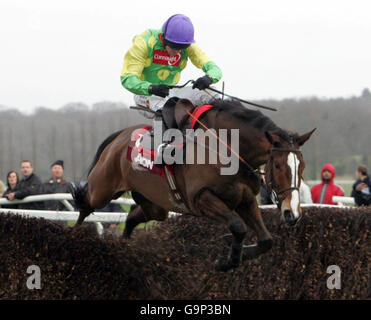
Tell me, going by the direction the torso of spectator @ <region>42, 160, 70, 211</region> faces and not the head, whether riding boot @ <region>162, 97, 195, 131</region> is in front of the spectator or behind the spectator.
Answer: in front

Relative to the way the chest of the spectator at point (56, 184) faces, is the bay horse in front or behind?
in front

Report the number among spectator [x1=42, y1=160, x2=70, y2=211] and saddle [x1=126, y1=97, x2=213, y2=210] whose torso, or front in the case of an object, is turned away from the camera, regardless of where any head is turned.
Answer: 0

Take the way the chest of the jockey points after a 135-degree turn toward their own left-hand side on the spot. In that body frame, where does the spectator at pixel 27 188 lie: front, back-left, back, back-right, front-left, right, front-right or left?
front-left

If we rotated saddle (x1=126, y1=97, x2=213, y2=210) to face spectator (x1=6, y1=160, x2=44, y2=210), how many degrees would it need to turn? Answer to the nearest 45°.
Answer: approximately 180°

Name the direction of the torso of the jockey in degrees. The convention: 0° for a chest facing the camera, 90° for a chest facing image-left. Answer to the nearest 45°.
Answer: approximately 315°

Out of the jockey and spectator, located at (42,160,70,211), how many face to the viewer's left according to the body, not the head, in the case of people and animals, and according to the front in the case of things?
0

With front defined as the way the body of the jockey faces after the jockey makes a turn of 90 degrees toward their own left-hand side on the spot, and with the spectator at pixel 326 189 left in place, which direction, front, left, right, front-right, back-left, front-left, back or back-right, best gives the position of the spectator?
front

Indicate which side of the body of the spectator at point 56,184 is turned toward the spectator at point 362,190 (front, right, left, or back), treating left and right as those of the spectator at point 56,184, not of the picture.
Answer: left

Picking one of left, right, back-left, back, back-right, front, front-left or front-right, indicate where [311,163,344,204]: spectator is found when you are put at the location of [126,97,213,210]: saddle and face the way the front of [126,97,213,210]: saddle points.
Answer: left

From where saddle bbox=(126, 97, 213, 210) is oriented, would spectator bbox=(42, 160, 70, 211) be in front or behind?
behind

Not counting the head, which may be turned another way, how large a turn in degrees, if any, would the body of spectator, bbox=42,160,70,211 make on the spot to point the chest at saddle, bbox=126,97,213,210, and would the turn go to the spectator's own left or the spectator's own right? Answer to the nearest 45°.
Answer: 0° — they already face it
